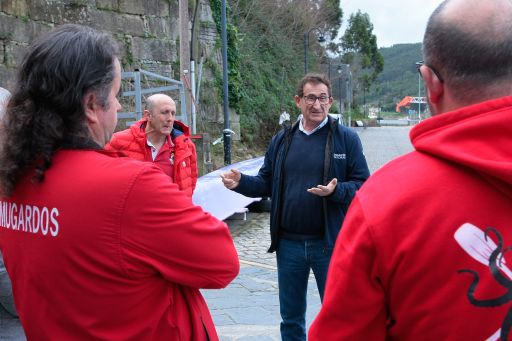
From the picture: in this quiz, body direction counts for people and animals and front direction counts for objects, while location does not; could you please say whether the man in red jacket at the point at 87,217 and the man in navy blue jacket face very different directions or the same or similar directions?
very different directions

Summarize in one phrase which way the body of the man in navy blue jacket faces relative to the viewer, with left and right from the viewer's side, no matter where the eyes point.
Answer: facing the viewer

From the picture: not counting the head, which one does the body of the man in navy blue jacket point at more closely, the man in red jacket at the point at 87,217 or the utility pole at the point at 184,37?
the man in red jacket

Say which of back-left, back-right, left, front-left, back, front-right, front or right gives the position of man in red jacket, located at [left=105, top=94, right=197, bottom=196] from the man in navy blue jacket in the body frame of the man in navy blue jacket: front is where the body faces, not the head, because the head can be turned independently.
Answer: back-right

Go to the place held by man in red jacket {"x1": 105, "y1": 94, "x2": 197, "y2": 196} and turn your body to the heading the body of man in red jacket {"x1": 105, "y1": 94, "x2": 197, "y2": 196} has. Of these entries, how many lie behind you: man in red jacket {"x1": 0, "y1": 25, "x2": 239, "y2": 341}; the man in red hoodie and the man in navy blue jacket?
0

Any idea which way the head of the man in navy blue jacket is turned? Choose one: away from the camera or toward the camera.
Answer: toward the camera

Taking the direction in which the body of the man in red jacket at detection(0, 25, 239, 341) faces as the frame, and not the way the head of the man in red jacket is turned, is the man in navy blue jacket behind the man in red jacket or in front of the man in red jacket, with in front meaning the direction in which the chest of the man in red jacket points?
in front

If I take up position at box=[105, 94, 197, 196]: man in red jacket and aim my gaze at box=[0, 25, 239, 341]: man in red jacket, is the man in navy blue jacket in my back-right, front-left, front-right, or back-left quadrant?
front-left

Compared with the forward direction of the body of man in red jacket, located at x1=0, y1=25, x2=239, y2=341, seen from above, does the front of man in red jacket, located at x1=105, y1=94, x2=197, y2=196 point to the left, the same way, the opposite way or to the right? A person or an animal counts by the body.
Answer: to the right

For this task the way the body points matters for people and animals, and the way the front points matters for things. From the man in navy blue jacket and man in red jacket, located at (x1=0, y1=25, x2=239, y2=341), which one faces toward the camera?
the man in navy blue jacket

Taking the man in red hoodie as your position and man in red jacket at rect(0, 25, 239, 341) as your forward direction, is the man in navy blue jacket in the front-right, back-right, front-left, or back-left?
front-right

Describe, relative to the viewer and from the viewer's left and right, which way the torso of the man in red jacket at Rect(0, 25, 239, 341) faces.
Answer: facing away from the viewer and to the right of the viewer

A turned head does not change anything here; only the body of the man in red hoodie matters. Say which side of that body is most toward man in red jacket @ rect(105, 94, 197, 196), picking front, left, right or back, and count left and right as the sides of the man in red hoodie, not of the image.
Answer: front

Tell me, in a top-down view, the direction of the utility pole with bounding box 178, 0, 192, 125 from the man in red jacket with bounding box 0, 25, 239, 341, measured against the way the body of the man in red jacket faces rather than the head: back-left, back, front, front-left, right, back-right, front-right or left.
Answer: front-left

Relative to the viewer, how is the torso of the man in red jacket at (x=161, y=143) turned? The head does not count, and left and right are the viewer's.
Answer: facing the viewer and to the right of the viewer

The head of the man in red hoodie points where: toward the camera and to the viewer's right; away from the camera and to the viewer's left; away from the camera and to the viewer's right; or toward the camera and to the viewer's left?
away from the camera and to the viewer's left

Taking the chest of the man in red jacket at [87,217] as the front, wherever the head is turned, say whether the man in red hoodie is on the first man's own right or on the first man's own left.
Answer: on the first man's own right

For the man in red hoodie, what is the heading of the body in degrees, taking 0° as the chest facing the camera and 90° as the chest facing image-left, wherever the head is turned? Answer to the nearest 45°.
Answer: approximately 135°

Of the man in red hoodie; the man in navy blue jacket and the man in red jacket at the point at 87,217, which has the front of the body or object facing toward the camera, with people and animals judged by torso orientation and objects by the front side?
the man in navy blue jacket

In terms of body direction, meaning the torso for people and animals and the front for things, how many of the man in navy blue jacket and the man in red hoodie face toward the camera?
1

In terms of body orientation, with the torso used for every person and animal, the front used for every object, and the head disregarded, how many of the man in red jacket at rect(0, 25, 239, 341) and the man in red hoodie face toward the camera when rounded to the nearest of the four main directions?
0

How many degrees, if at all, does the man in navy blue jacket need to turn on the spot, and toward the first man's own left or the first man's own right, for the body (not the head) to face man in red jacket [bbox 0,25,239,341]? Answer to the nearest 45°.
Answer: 0° — they already face them

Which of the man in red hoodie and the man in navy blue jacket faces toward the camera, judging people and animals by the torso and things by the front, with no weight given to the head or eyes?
the man in navy blue jacket
